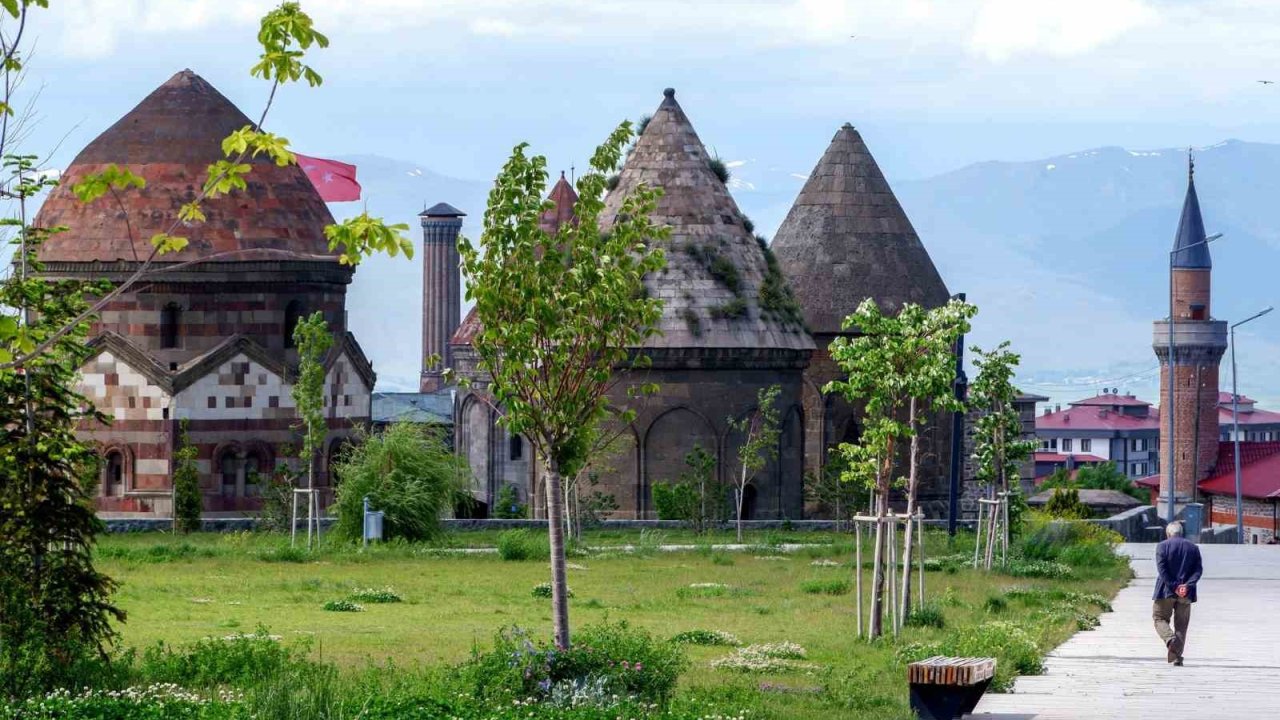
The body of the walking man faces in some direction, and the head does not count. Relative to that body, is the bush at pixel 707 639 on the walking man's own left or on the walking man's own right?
on the walking man's own left

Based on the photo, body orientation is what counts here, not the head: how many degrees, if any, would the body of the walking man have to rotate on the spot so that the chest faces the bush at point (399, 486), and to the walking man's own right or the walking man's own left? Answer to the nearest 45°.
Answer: approximately 45° to the walking man's own left

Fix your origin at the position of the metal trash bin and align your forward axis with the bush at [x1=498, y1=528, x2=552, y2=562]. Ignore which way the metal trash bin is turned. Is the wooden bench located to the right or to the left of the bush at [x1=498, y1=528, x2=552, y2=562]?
right

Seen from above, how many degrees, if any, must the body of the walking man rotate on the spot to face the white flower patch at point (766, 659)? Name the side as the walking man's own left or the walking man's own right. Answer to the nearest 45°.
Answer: approximately 135° to the walking man's own left

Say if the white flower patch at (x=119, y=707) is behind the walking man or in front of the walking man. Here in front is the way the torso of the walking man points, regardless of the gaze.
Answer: behind

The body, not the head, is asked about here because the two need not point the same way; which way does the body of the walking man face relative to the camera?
away from the camera
